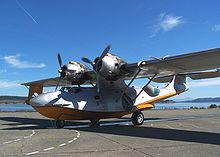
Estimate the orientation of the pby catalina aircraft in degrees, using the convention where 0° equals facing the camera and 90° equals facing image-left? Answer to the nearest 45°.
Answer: approximately 45°
